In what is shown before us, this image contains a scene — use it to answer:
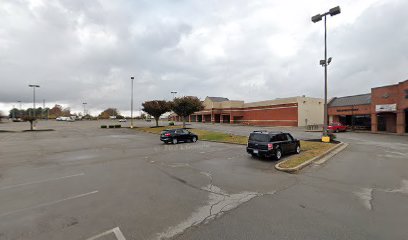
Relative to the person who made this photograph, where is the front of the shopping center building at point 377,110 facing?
facing the viewer and to the left of the viewer

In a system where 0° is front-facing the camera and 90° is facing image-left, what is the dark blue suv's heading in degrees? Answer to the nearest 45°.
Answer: approximately 225°

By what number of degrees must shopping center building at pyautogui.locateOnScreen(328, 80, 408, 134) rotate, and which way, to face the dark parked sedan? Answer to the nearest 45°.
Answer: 0° — it already faces it

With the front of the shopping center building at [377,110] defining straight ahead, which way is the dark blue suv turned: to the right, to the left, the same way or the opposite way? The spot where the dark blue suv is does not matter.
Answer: the opposite way

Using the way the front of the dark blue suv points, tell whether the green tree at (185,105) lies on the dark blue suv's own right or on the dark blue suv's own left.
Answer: on the dark blue suv's own left

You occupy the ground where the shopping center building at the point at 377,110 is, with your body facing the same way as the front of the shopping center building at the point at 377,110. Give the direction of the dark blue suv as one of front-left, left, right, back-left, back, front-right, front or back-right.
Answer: front-left

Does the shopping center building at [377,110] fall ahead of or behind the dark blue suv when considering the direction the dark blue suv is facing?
ahead
